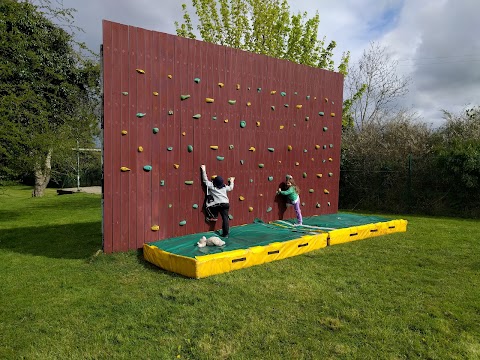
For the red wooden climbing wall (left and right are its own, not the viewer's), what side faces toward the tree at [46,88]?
back

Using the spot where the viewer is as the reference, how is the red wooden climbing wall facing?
facing the viewer and to the right of the viewer
